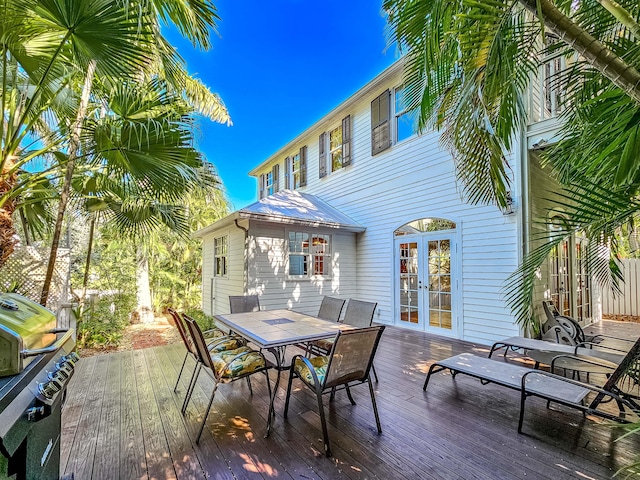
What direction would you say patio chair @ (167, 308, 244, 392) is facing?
to the viewer's right

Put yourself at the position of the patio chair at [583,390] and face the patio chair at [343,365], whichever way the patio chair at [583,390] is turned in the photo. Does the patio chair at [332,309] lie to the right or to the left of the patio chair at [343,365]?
right

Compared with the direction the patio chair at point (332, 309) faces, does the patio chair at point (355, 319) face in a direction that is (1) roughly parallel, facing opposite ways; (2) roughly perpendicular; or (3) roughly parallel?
roughly parallel

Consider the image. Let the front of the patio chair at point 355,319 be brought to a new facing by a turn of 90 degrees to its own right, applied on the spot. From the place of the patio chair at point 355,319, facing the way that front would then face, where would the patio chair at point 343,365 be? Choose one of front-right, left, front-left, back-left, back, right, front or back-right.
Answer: back-left

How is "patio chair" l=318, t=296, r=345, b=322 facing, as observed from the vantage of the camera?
facing the viewer and to the left of the viewer

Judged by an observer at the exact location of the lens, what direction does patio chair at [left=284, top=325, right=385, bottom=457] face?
facing away from the viewer and to the left of the viewer

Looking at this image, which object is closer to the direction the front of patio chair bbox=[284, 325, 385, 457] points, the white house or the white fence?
the white house

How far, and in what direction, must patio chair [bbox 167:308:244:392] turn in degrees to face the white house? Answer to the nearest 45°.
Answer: approximately 45° to its left
